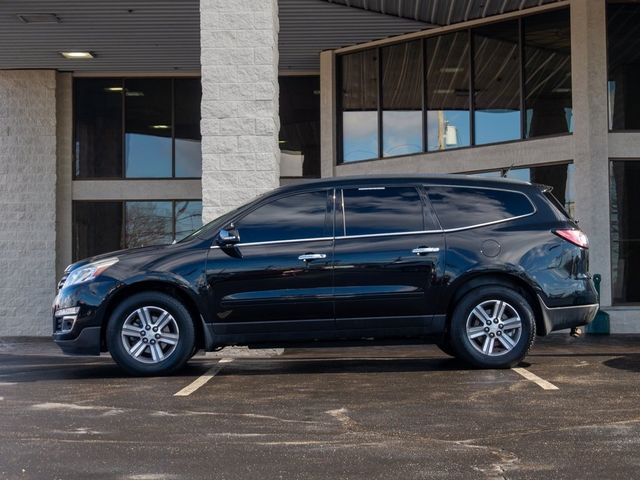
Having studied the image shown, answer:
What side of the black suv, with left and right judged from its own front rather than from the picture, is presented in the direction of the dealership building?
right

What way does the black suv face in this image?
to the viewer's left
